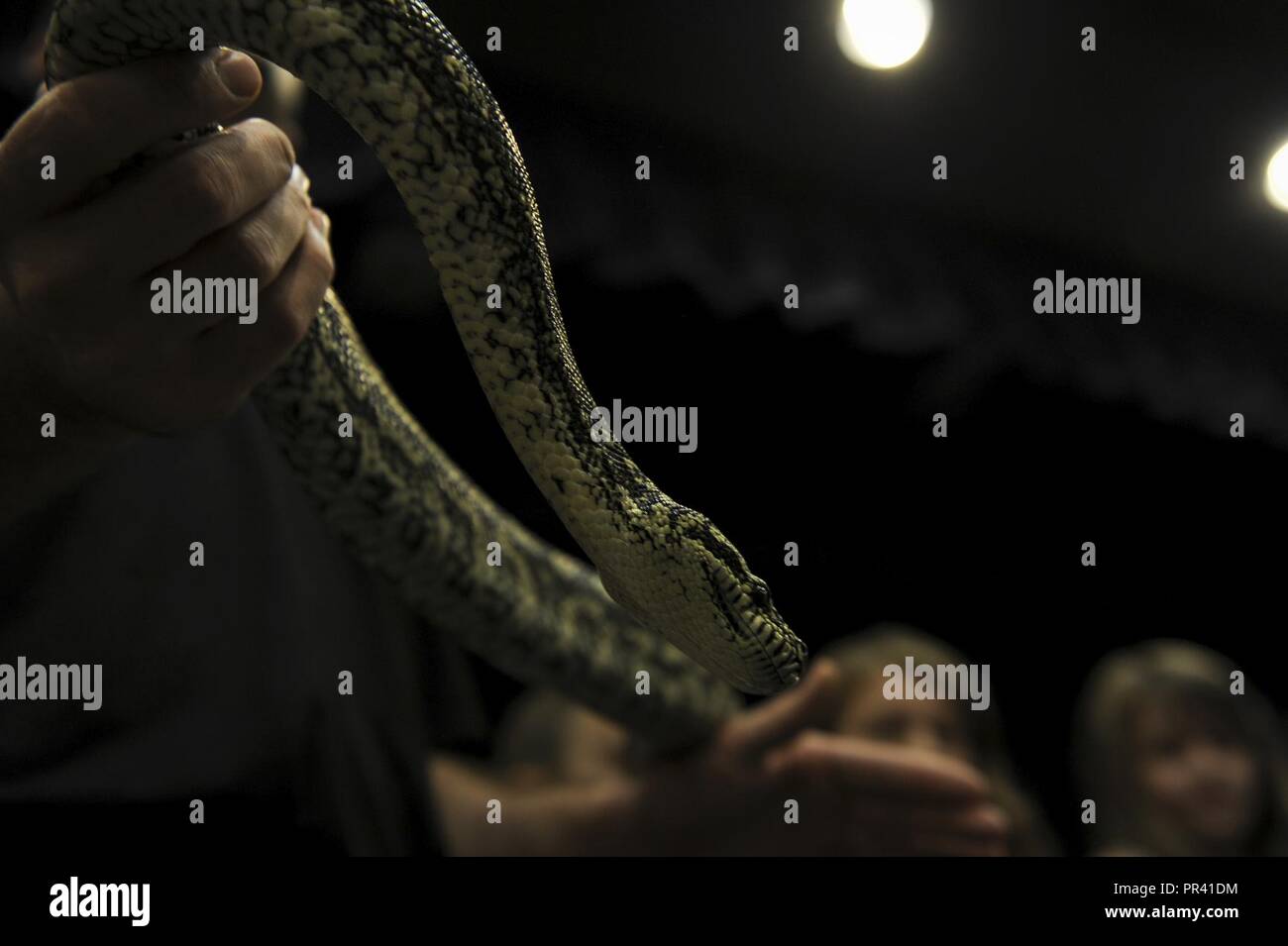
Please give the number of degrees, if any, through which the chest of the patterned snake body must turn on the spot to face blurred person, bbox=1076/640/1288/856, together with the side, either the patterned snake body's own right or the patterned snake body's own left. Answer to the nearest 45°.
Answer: approximately 45° to the patterned snake body's own left

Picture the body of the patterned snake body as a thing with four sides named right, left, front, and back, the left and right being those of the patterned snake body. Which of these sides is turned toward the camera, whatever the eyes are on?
right

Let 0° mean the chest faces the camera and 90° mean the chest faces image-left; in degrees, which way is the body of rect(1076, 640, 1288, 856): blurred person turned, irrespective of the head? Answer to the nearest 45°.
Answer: approximately 0°

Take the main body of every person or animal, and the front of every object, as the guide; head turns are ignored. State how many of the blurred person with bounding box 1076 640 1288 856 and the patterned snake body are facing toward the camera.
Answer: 1
